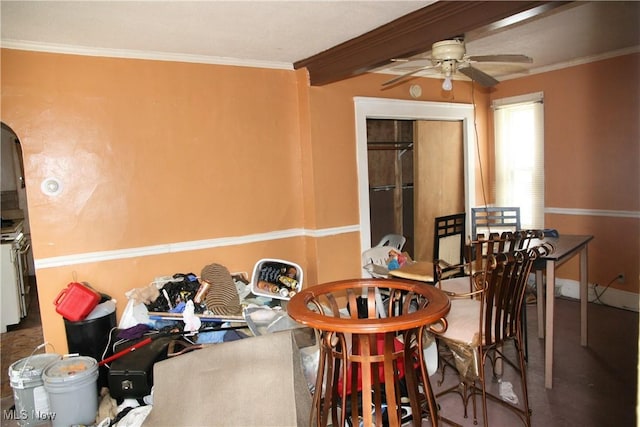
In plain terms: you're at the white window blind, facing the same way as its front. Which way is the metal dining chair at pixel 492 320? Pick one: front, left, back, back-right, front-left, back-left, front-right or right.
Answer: front-left

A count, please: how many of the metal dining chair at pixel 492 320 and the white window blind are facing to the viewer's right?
0

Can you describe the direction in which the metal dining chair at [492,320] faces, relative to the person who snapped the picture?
facing away from the viewer and to the left of the viewer

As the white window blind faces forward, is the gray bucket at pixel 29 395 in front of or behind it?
in front

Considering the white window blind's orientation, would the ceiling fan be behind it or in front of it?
in front

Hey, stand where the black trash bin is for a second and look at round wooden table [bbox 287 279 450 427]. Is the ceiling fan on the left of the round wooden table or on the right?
left

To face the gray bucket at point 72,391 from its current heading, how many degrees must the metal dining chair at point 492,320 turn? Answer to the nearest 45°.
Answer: approximately 45° to its left

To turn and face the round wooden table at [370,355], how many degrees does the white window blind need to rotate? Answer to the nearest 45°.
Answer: approximately 45° to its left

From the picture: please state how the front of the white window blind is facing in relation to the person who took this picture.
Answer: facing the viewer and to the left of the viewer
